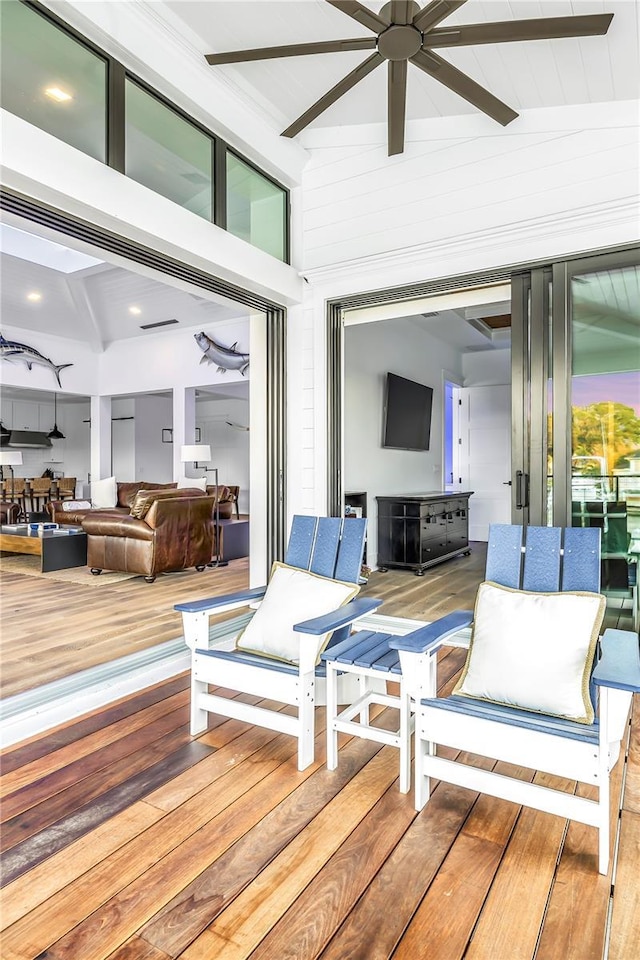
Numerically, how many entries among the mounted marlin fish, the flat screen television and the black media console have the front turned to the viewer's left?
1

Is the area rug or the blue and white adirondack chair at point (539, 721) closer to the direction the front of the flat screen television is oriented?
the blue and white adirondack chair

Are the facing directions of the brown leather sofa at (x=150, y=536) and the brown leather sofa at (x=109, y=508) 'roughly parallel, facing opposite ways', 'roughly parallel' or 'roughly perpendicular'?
roughly perpendicular

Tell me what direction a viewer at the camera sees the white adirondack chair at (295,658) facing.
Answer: facing the viewer and to the left of the viewer

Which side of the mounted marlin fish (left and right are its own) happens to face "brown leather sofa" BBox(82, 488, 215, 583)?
left

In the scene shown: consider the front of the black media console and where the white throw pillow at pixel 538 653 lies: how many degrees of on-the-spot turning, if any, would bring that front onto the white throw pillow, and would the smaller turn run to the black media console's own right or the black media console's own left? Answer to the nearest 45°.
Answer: approximately 45° to the black media console's own right

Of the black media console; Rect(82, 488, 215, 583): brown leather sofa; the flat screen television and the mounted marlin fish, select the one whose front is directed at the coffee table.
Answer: the brown leather sofa

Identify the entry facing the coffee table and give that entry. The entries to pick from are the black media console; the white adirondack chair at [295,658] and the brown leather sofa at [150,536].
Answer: the brown leather sofa

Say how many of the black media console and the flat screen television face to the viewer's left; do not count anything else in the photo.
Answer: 0

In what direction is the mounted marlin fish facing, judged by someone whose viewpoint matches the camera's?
facing to the left of the viewer
